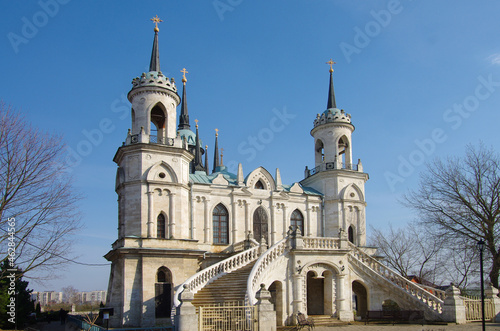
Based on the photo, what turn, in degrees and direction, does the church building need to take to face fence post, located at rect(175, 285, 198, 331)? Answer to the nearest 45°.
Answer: approximately 45° to its right

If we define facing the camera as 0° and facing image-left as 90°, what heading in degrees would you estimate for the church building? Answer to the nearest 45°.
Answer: approximately 315°

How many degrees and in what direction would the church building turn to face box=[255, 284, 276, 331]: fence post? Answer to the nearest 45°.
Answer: approximately 45° to its right
